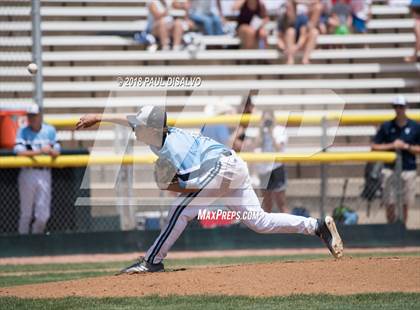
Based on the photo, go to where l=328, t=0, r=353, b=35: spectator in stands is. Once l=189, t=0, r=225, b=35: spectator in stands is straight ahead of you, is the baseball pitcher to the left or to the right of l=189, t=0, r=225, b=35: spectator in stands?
left

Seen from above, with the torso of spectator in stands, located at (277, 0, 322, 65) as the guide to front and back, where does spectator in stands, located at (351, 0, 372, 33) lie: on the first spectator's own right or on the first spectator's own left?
on the first spectator's own left

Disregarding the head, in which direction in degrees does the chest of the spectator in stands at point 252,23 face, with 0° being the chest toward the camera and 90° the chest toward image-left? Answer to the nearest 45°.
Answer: approximately 0°

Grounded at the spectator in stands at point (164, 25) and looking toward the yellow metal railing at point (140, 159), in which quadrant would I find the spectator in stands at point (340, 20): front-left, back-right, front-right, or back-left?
back-left

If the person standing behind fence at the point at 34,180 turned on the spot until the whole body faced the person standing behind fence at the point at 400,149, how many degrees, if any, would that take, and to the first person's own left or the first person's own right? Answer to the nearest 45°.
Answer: approximately 90° to the first person's own left

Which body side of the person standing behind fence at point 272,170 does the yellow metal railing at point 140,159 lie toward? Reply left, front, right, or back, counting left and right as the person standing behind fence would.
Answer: right
